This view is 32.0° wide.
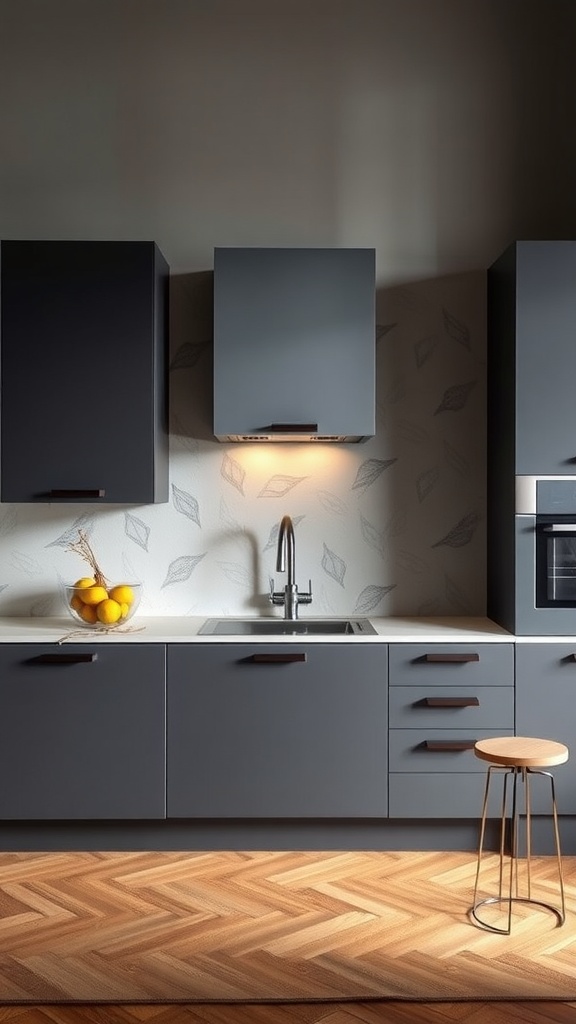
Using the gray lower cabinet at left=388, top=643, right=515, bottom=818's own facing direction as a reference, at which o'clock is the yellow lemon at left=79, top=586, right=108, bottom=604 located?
The yellow lemon is roughly at 3 o'clock from the gray lower cabinet.

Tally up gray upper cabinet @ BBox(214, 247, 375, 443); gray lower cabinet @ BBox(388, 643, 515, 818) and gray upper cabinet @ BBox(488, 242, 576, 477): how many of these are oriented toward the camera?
3

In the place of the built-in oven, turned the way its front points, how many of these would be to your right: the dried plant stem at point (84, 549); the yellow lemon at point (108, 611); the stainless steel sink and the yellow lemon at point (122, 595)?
4

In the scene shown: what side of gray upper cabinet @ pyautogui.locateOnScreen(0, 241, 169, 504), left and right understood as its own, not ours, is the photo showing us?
front

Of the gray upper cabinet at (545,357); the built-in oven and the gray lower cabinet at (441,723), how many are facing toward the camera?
3

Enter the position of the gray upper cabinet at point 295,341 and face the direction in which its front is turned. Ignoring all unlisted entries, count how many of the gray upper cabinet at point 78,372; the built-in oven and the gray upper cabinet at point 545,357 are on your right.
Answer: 1

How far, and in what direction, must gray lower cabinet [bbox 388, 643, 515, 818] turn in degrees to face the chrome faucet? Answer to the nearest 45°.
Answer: approximately 135° to its right

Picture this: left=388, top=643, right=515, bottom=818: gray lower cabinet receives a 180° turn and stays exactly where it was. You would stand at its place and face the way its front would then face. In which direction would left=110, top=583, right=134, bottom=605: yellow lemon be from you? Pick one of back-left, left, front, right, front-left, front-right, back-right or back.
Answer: left

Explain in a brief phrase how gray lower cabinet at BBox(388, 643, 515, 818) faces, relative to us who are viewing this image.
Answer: facing the viewer

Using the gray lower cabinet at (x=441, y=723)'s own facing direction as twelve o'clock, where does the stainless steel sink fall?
The stainless steel sink is roughly at 4 o'clock from the gray lower cabinet.

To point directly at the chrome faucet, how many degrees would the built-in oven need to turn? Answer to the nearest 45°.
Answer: approximately 90° to its right

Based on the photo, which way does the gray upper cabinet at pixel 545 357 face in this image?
toward the camera
